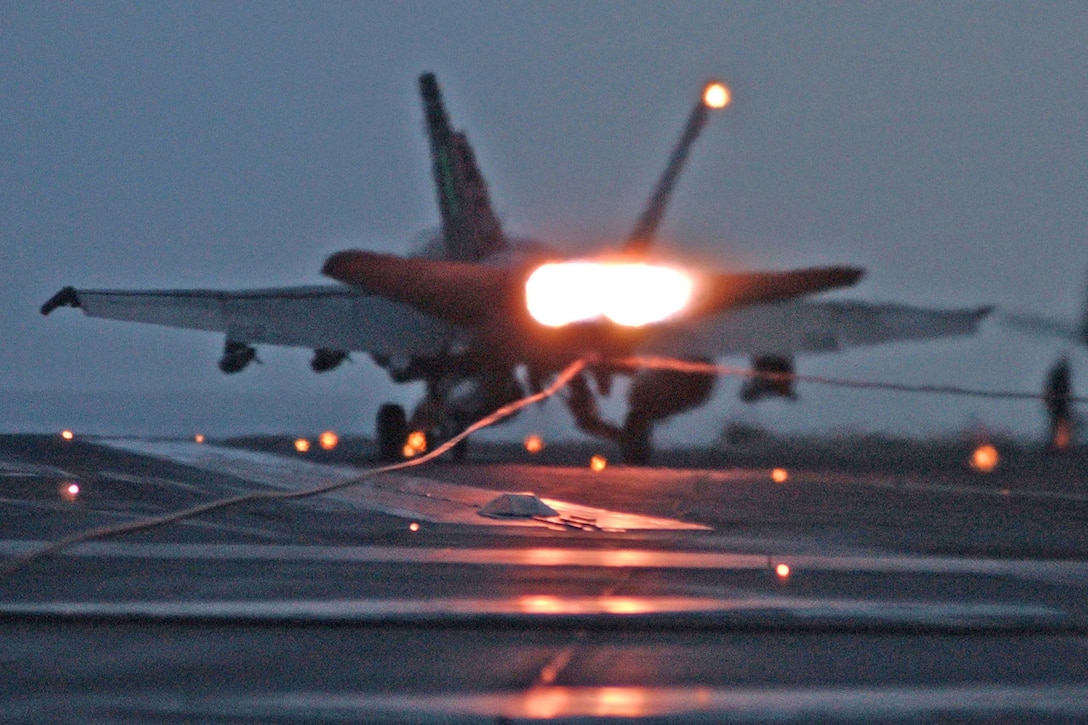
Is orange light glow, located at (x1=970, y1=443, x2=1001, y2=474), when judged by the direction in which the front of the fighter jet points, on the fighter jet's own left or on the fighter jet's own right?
on the fighter jet's own right

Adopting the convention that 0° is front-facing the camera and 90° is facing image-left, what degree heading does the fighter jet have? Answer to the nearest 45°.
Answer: approximately 180°
